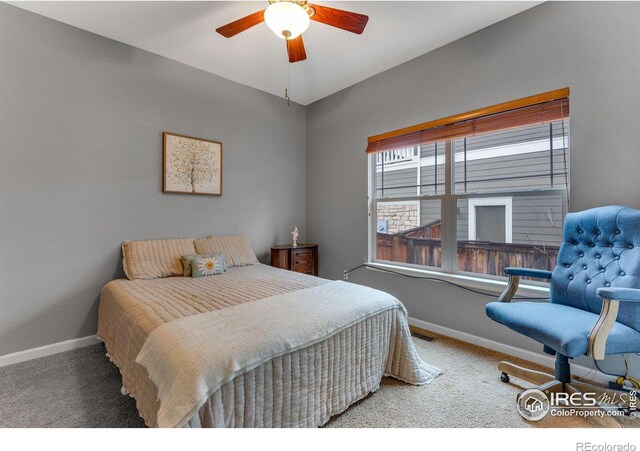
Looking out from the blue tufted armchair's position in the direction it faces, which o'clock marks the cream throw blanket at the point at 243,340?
The cream throw blanket is roughly at 12 o'clock from the blue tufted armchair.

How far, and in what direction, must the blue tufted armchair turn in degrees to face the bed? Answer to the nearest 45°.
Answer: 0° — it already faces it

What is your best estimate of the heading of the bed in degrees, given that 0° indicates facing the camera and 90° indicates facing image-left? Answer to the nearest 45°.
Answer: approximately 315°

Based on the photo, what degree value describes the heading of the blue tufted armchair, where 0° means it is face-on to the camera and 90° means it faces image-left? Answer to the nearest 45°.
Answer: approximately 45°

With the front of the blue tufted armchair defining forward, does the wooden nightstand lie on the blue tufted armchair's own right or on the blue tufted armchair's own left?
on the blue tufted armchair's own right

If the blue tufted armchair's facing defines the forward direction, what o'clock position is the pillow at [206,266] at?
The pillow is roughly at 1 o'clock from the blue tufted armchair.

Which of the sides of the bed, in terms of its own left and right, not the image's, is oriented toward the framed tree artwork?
back
